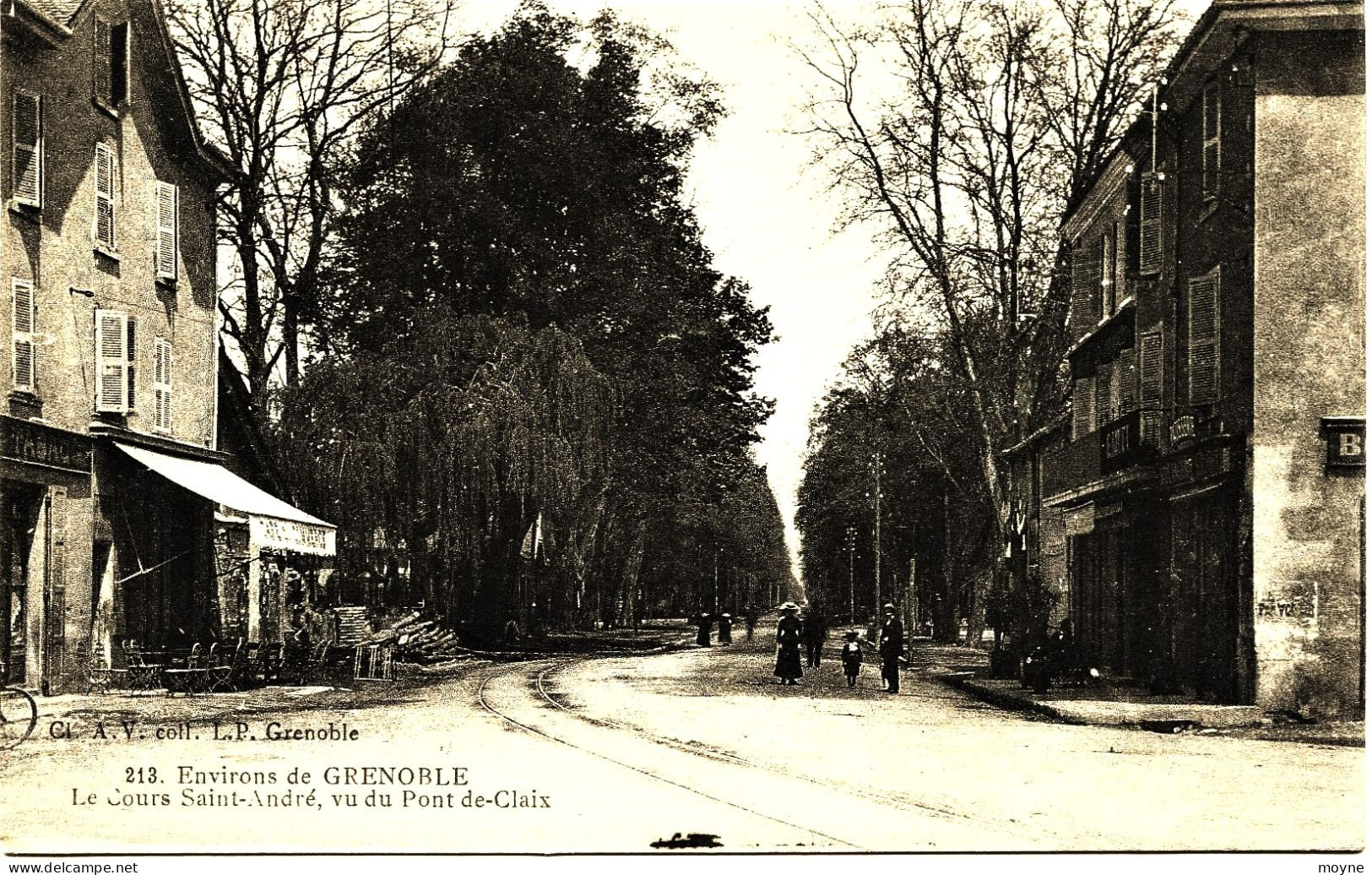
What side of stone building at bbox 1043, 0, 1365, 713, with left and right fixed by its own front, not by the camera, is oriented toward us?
left

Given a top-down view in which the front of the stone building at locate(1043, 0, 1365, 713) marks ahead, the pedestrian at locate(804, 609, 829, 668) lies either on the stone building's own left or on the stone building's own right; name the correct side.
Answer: on the stone building's own right

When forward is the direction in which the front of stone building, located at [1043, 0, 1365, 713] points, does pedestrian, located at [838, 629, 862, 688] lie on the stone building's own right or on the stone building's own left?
on the stone building's own right

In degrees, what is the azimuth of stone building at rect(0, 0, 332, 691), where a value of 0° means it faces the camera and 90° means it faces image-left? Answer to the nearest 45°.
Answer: approximately 315°

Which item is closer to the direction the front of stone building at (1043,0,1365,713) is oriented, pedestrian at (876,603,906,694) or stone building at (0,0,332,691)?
the stone building

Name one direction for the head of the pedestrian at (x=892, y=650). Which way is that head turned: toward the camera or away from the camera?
toward the camera

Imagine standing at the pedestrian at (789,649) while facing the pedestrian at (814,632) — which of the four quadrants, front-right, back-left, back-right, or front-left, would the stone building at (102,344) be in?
back-left

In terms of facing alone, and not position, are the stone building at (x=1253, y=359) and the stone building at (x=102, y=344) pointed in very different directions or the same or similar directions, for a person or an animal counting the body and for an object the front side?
very different directions

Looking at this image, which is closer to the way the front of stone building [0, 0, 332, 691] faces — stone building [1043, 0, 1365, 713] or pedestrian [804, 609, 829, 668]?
the stone building
